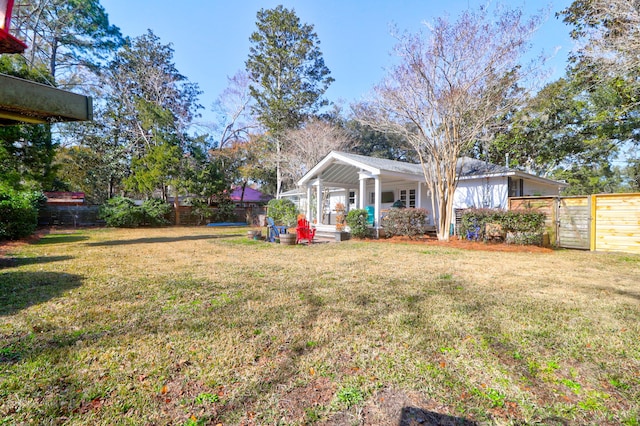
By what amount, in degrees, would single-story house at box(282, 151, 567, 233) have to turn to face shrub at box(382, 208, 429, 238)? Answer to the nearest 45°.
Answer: approximately 45° to its left

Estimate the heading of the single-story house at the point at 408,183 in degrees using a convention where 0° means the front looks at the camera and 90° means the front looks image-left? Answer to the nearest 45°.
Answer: approximately 45°

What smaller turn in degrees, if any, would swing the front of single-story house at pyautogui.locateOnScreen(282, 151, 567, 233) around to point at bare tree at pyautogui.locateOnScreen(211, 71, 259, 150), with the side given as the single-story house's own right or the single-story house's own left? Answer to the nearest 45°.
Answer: approximately 90° to the single-story house's own right

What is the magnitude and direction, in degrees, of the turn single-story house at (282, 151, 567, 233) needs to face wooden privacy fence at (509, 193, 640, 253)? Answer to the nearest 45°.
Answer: approximately 90° to its left

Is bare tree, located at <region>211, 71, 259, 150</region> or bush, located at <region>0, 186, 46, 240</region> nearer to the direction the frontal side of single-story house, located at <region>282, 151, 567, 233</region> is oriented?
the bush

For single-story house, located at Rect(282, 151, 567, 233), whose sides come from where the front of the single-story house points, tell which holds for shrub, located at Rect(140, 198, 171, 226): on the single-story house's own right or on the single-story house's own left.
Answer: on the single-story house's own right

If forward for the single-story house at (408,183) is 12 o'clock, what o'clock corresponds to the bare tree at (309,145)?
The bare tree is roughly at 3 o'clock from the single-story house.

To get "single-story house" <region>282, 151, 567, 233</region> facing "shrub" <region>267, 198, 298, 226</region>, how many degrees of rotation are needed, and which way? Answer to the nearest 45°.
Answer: approximately 45° to its right

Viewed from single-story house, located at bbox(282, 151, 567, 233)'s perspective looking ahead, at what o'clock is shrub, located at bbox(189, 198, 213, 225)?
The shrub is roughly at 2 o'clock from the single-story house.

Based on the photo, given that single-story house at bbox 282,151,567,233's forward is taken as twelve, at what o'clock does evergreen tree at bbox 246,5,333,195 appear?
The evergreen tree is roughly at 3 o'clock from the single-story house.
